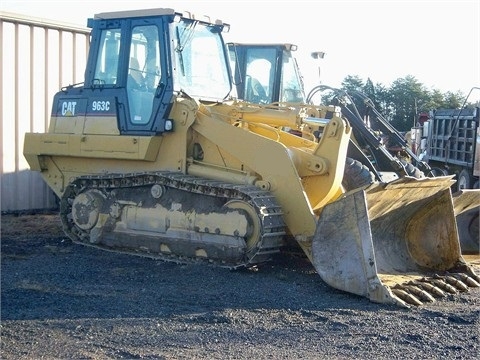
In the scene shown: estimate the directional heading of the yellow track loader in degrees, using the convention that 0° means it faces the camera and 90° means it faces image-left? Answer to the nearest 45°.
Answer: approximately 315°

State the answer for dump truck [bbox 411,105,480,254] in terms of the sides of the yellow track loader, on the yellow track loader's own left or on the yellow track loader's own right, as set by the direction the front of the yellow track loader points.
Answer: on the yellow track loader's own left
